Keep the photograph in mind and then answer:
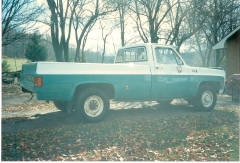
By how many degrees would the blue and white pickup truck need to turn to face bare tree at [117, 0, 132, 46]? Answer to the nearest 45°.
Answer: approximately 45° to its left

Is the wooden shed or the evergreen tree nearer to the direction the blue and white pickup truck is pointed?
the wooden shed

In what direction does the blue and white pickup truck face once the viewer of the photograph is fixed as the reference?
facing away from the viewer and to the right of the viewer

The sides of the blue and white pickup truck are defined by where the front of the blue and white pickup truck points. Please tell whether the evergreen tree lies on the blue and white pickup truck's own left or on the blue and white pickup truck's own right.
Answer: on the blue and white pickup truck's own left

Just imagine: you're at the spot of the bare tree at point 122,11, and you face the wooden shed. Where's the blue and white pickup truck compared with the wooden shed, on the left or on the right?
right

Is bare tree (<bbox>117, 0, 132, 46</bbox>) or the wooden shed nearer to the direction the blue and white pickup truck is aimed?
the wooden shed
